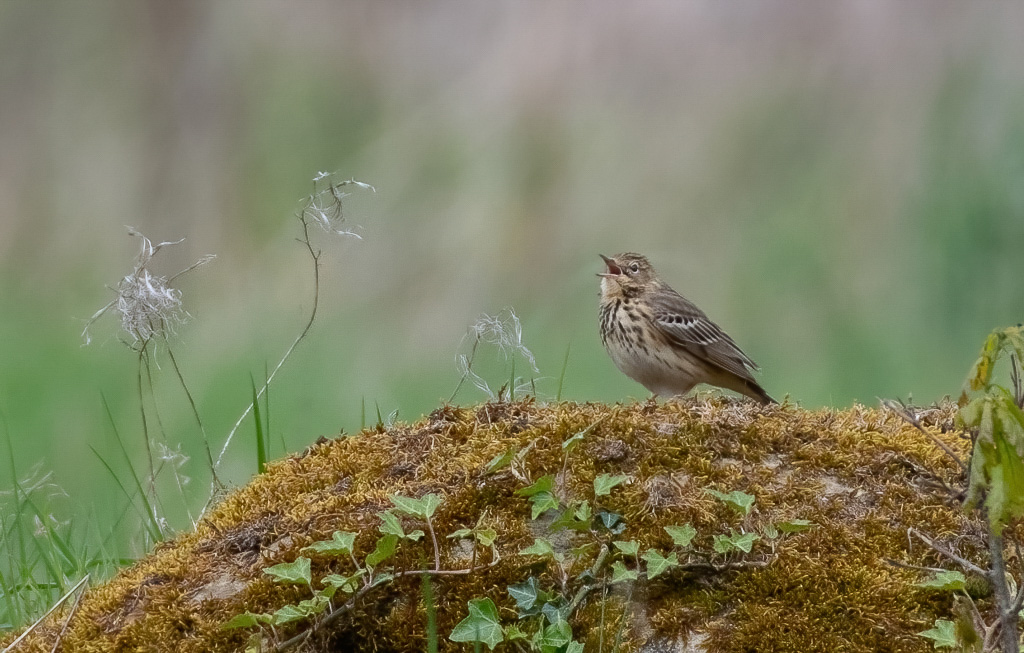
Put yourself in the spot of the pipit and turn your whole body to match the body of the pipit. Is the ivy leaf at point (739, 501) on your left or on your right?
on your left

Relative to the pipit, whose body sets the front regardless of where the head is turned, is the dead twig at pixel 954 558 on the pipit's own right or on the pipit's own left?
on the pipit's own left

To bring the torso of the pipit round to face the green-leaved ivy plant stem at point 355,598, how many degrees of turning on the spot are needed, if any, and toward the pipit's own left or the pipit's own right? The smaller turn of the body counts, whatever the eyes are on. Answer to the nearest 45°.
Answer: approximately 45° to the pipit's own left

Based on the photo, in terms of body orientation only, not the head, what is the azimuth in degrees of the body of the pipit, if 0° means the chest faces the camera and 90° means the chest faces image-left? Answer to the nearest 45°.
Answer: approximately 45°

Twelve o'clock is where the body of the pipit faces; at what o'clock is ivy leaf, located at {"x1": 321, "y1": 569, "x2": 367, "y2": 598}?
The ivy leaf is roughly at 11 o'clock from the pipit.

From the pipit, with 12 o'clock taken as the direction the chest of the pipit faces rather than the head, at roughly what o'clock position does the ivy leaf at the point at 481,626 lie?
The ivy leaf is roughly at 11 o'clock from the pipit.

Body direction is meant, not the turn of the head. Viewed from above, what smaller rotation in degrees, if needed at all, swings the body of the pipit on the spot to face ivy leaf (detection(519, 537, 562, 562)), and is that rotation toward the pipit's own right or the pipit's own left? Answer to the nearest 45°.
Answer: approximately 45° to the pipit's own left

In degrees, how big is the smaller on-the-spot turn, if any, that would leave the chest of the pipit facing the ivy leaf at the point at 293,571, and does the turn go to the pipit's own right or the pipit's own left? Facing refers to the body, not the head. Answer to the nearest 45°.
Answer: approximately 45° to the pipit's own left
